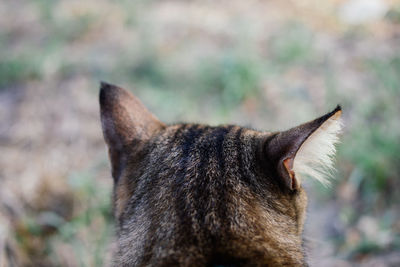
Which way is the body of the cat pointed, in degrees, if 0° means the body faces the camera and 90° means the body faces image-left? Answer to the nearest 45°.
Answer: approximately 180°
